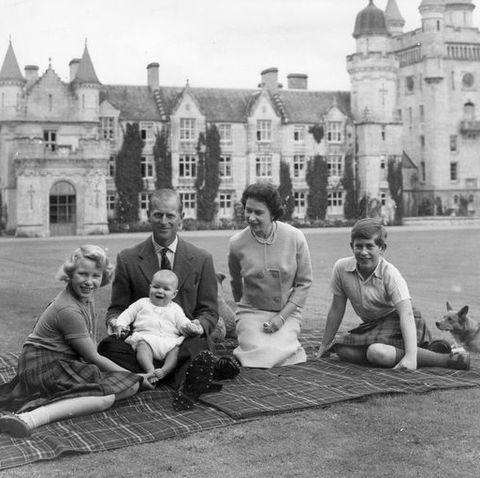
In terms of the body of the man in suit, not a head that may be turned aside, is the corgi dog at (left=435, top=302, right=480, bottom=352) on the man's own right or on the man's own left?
on the man's own left

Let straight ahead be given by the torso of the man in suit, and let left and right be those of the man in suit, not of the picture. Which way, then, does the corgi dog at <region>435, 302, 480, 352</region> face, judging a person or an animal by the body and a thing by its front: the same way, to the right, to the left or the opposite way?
to the right

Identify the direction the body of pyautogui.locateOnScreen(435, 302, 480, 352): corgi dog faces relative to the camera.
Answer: to the viewer's left

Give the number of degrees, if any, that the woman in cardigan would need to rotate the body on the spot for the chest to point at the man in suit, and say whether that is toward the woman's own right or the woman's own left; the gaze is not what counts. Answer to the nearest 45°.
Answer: approximately 45° to the woman's own right

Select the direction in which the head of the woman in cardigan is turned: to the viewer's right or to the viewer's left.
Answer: to the viewer's left

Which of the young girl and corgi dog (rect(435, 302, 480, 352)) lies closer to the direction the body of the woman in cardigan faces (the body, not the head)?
the young girl

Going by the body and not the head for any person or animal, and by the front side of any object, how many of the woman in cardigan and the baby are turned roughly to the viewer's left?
0

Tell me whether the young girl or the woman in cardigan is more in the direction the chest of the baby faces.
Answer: the young girl

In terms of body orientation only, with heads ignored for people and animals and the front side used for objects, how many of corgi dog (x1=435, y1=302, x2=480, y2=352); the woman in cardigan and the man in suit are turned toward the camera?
2

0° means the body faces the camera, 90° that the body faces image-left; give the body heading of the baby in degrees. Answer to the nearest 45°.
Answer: approximately 0°
